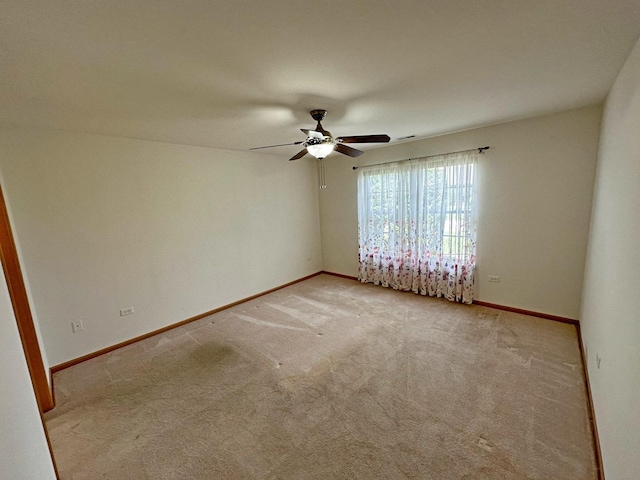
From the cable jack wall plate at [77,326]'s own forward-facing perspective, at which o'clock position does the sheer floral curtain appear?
The sheer floral curtain is roughly at 10 o'clock from the cable jack wall plate.
